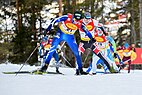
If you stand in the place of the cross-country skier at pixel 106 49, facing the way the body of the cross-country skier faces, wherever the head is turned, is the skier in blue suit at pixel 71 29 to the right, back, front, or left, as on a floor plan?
front

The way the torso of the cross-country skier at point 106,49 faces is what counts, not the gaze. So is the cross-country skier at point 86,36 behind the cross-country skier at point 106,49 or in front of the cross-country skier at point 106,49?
in front

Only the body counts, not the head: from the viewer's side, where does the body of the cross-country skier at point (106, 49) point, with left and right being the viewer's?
facing the viewer and to the left of the viewer
